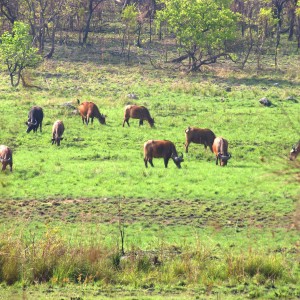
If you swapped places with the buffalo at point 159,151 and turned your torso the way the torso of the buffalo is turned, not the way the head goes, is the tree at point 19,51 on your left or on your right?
on your left

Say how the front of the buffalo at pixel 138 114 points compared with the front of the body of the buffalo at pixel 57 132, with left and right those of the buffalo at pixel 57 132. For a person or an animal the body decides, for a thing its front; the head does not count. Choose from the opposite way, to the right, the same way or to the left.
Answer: to the left

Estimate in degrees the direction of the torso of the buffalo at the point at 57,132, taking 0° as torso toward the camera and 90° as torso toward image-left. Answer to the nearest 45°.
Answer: approximately 0°

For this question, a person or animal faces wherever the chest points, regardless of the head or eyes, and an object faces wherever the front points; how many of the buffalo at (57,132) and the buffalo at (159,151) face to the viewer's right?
1

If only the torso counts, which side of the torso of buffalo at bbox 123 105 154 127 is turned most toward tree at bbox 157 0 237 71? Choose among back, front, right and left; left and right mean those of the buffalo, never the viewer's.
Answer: left

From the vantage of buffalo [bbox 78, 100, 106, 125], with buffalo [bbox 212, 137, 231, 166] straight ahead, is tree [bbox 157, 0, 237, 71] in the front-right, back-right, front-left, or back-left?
back-left

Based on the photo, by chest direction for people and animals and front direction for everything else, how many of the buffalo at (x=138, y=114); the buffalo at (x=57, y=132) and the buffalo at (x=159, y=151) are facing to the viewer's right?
2

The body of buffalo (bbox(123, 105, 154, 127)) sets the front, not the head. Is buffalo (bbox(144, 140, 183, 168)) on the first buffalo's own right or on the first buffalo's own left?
on the first buffalo's own right

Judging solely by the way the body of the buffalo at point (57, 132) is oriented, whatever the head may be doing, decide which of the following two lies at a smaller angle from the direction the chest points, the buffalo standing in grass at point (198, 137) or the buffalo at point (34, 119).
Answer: the buffalo standing in grass

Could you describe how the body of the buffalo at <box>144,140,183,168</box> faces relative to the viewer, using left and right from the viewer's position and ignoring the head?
facing to the right of the viewer

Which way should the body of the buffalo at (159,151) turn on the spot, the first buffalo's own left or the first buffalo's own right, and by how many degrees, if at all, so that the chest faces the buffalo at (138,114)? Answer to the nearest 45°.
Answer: approximately 90° to the first buffalo's own left

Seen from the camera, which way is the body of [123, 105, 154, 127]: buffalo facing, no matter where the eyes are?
to the viewer's right
